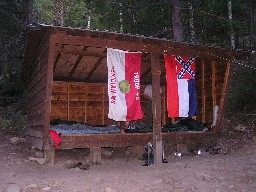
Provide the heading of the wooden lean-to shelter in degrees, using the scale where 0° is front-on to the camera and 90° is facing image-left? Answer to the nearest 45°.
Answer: approximately 315°
